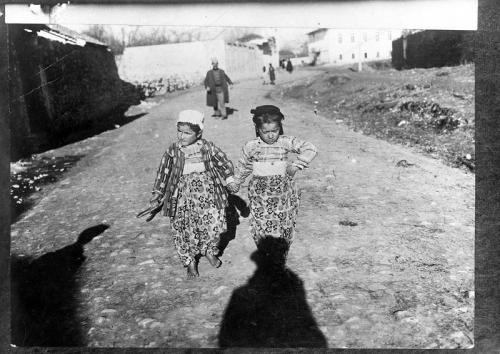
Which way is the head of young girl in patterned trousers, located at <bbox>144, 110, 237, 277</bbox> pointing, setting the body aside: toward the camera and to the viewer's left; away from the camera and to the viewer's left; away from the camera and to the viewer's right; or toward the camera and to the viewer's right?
toward the camera and to the viewer's left

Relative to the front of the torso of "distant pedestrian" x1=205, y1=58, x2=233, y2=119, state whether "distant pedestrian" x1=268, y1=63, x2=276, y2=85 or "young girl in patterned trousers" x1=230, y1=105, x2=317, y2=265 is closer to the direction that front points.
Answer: the young girl in patterned trousers

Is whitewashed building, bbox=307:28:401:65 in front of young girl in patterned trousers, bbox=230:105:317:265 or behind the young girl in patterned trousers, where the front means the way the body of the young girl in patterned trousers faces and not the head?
behind

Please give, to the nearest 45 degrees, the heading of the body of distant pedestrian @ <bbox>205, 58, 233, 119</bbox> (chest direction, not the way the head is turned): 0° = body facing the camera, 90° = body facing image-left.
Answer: approximately 0°

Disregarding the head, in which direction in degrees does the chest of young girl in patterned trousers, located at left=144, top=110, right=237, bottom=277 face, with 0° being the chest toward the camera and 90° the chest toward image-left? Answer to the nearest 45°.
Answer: approximately 0°

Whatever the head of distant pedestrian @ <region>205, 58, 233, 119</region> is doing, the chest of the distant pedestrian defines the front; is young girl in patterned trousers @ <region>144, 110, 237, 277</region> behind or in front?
in front

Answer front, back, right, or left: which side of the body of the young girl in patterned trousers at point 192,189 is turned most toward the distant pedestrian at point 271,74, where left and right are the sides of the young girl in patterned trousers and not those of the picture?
back

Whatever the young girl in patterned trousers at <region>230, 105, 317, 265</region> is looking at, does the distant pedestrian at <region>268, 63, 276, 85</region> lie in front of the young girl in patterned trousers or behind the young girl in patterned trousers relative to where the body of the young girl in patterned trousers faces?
behind
